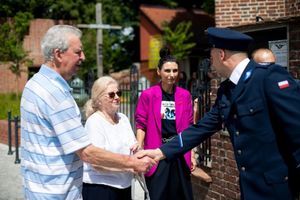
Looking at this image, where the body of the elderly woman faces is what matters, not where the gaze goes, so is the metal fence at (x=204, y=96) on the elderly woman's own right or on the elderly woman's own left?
on the elderly woman's own left

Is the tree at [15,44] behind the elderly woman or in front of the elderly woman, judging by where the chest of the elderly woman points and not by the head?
behind

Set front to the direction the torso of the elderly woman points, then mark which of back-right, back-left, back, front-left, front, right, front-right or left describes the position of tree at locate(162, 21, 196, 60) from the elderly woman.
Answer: back-left

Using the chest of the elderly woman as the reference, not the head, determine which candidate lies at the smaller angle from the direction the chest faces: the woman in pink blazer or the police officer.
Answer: the police officer

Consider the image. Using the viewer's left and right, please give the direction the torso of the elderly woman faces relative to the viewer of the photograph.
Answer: facing the viewer and to the right of the viewer

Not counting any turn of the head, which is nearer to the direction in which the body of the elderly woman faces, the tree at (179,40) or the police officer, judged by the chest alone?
the police officer

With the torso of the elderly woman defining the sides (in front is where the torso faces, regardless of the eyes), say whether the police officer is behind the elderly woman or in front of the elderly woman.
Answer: in front

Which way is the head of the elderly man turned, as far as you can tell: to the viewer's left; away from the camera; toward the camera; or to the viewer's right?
to the viewer's right
